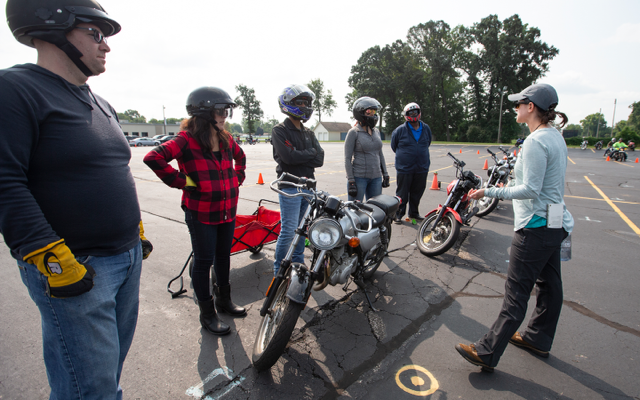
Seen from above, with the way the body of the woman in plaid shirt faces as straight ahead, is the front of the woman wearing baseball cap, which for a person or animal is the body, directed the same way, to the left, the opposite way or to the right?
the opposite way

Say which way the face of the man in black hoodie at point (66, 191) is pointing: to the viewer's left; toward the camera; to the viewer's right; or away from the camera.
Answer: to the viewer's right

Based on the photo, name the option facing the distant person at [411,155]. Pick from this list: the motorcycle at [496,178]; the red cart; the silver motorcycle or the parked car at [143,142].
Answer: the motorcycle

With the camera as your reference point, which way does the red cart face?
facing the viewer and to the left of the viewer

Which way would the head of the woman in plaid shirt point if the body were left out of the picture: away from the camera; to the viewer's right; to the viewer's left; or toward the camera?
to the viewer's right

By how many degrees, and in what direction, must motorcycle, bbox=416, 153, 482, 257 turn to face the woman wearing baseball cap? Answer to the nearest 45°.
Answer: approximately 45° to its left

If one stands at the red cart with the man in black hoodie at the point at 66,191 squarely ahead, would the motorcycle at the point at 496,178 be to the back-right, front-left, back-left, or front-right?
back-left

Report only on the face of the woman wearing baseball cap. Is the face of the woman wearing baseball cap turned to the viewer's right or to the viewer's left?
to the viewer's left

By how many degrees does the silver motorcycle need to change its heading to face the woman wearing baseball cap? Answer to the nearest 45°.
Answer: approximately 135° to its left

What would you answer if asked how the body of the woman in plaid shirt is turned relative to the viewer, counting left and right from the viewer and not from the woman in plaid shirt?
facing the viewer and to the right of the viewer

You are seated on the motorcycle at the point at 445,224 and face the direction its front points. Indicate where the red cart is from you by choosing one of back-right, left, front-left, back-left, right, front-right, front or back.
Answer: front

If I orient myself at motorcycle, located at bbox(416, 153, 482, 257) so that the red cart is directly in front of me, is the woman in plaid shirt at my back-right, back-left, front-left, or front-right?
front-left

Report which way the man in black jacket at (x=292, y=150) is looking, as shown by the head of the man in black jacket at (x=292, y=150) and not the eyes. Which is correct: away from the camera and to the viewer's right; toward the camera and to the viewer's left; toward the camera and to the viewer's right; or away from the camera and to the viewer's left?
toward the camera and to the viewer's right

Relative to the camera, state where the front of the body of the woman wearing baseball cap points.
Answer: to the viewer's left

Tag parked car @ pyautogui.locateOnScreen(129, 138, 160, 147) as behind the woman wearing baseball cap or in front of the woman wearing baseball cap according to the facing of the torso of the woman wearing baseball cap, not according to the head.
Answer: in front
